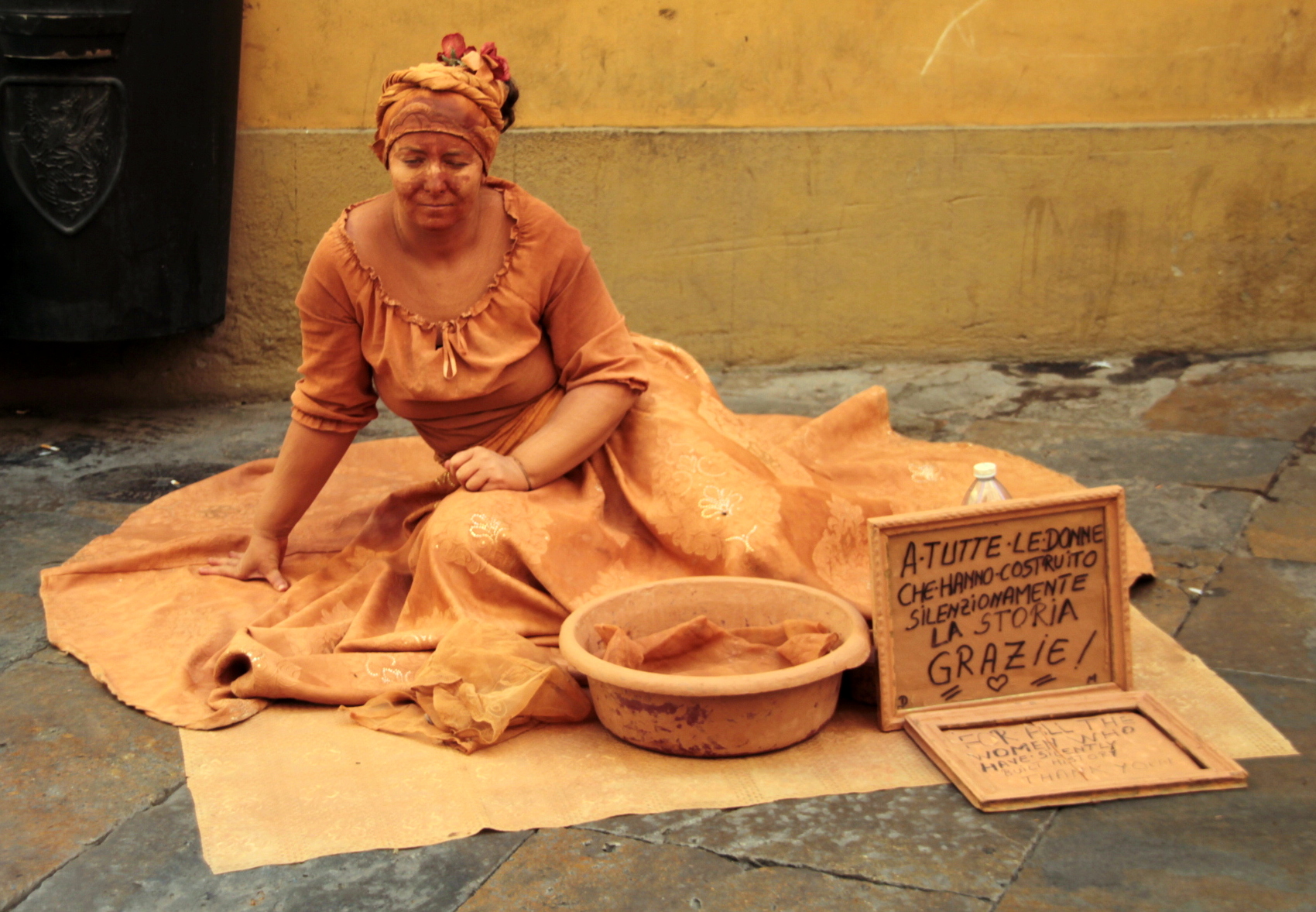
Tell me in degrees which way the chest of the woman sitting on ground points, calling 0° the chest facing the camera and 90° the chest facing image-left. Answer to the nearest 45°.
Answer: approximately 0°

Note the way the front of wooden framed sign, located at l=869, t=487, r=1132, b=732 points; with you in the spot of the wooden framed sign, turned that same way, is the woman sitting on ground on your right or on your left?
on your right

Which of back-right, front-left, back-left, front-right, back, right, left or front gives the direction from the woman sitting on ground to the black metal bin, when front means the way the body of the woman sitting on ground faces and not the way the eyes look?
back-right

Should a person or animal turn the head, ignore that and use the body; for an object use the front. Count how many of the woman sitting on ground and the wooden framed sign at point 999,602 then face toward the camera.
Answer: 2

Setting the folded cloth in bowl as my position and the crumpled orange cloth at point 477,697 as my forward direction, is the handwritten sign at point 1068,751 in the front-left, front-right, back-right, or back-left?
back-left

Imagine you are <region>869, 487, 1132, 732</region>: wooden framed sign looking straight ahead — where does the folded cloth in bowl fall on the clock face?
The folded cloth in bowl is roughly at 3 o'clock from the wooden framed sign.
